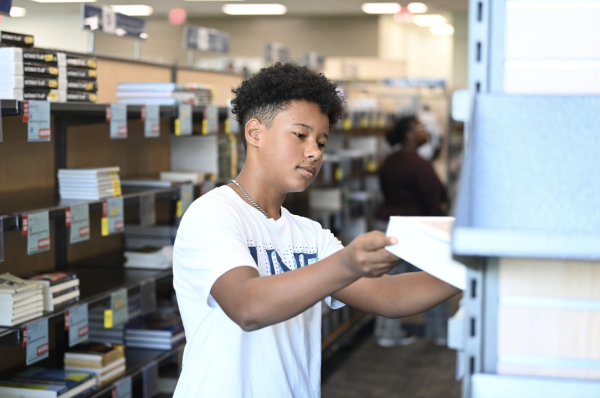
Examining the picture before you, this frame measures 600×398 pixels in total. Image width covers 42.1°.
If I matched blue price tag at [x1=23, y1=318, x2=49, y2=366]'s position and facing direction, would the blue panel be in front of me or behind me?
in front

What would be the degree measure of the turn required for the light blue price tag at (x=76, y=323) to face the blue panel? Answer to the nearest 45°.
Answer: approximately 45° to its right

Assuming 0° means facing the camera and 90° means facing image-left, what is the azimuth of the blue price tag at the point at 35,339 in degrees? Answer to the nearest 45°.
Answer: approximately 315°

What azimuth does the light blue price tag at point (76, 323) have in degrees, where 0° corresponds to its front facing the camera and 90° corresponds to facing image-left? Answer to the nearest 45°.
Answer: approximately 315°

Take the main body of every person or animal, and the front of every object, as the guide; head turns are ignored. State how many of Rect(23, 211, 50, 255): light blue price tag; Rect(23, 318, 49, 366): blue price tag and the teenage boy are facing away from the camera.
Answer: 0

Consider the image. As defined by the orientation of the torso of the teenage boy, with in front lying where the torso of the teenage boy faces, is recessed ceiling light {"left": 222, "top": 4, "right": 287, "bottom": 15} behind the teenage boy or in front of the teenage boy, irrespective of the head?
behind

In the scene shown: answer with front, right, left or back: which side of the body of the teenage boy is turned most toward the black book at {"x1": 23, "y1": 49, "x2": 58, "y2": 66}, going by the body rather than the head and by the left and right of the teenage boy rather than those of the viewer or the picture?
back

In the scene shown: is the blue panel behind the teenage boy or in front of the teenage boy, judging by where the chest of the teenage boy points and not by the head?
in front

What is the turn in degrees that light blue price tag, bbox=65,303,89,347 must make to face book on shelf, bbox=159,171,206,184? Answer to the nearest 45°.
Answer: approximately 90° to its left

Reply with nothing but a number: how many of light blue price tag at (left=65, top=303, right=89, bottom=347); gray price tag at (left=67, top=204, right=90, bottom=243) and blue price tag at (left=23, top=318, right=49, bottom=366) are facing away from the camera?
0

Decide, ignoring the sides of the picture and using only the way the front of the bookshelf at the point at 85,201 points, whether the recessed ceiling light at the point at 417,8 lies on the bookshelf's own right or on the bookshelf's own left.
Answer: on the bookshelf's own left

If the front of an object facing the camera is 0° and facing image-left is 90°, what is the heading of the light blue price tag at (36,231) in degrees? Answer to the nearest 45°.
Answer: approximately 315°

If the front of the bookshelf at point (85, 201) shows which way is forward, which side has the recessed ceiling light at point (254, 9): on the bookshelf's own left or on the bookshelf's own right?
on the bookshelf's own left

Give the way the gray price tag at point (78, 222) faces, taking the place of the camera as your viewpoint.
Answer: facing the viewer and to the right of the viewer

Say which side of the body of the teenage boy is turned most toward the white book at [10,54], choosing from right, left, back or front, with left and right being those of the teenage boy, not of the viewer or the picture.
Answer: back

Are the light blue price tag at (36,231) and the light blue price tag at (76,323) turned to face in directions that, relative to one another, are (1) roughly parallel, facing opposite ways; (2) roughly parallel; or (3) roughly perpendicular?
roughly parallel

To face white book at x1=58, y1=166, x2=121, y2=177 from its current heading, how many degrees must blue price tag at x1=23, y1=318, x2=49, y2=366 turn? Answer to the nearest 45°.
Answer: approximately 135° to its left
